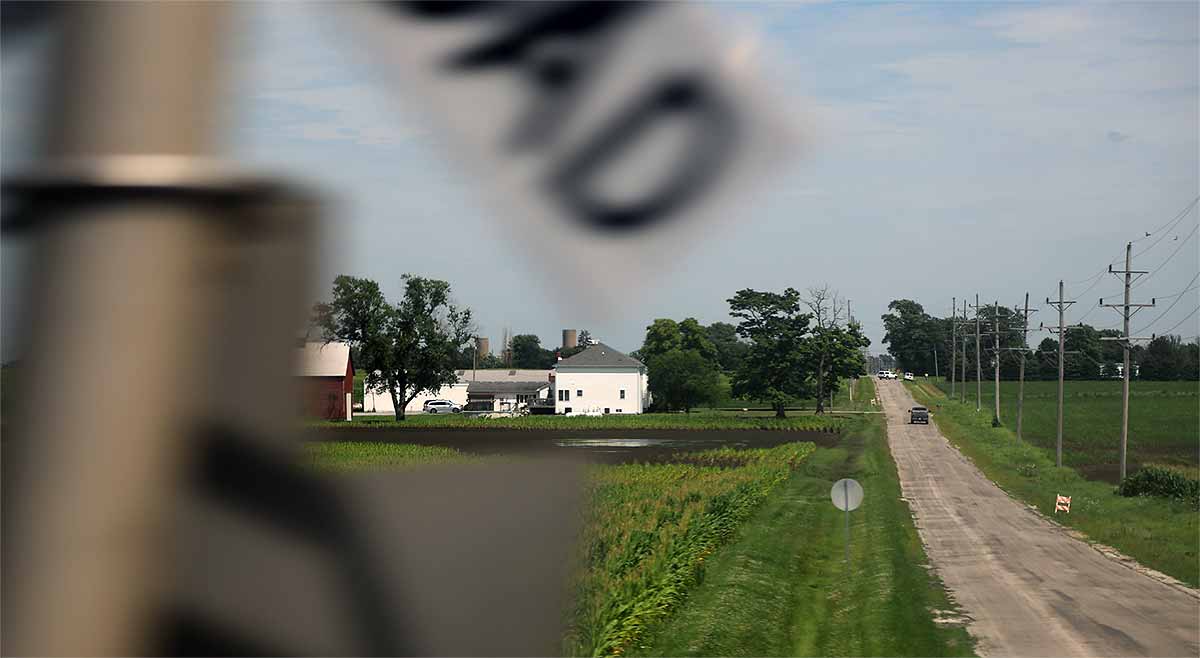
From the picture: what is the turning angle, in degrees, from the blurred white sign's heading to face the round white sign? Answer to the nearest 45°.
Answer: approximately 180°

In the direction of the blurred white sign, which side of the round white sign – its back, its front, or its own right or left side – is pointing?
back

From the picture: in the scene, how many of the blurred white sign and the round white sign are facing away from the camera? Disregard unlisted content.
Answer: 1

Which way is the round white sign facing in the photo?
away from the camera

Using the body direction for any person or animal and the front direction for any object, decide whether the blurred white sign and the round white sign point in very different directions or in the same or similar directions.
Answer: very different directions

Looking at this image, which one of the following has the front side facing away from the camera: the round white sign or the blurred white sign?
the round white sign

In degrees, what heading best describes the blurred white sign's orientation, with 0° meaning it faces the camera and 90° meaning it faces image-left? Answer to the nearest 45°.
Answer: approximately 0°
